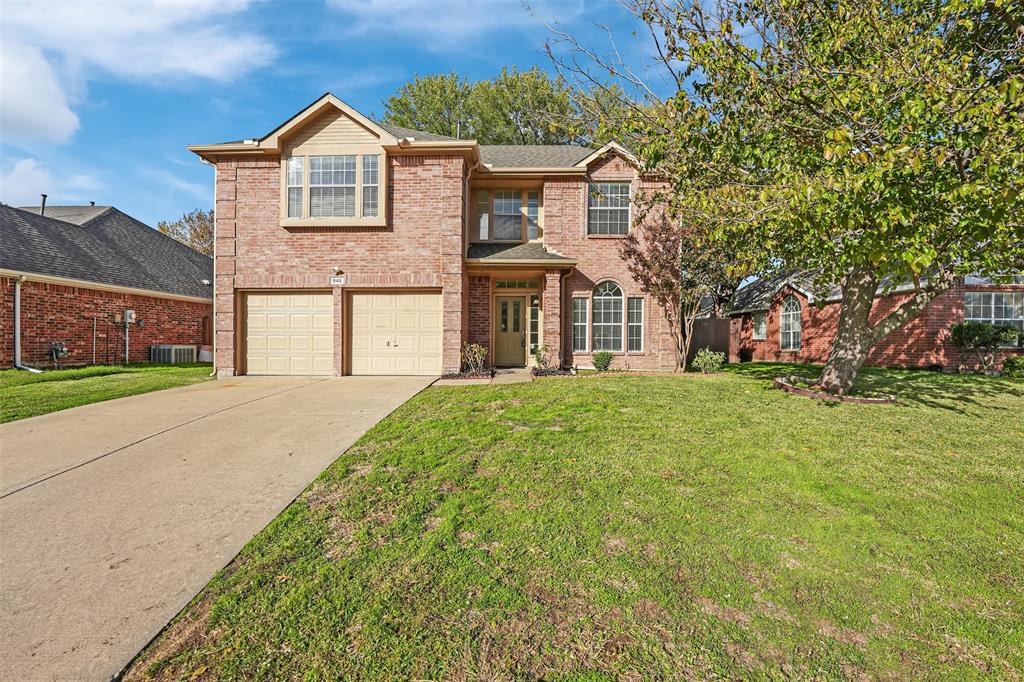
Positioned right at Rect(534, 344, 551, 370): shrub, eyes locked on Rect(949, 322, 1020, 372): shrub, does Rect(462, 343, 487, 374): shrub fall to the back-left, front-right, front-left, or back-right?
back-right

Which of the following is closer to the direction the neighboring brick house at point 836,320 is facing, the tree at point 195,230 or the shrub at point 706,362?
the shrub

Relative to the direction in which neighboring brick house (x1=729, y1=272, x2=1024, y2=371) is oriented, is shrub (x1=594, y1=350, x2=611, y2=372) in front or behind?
in front

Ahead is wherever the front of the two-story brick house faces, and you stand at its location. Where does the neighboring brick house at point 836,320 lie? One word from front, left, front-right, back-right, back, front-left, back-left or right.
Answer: left

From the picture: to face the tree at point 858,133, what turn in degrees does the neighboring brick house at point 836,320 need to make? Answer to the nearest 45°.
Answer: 0° — it already faces it

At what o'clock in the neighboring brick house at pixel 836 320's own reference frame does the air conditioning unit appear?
The air conditioning unit is roughly at 2 o'clock from the neighboring brick house.

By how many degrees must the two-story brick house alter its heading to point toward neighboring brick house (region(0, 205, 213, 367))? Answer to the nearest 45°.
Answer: approximately 135° to its right

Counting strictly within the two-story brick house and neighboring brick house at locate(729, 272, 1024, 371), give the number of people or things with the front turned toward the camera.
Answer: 2

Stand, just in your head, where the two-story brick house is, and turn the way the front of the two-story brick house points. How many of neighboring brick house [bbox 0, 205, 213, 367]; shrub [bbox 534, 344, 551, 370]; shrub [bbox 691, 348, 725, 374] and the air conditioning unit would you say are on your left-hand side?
2

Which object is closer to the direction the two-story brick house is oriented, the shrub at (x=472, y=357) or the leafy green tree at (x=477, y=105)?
the shrub

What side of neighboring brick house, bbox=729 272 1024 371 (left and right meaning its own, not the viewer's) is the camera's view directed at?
front

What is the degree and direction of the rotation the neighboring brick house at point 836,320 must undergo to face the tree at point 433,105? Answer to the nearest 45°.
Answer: approximately 90° to its right

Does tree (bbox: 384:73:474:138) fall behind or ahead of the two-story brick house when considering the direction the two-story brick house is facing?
behind
